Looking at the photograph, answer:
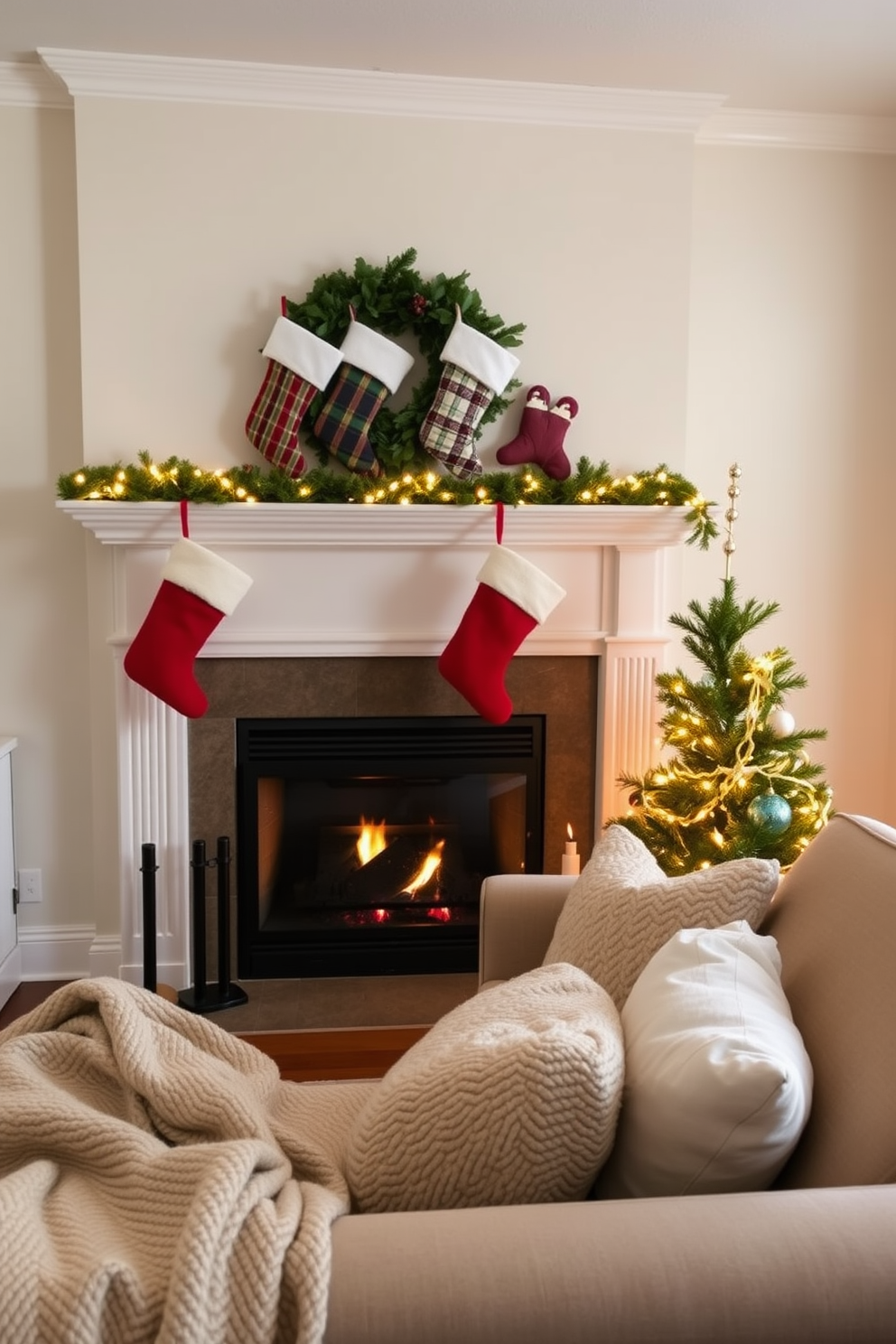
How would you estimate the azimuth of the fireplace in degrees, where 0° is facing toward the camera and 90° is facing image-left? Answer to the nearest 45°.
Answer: approximately 0°

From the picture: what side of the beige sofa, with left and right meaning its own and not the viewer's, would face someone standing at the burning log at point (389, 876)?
right

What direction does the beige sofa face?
to the viewer's left
